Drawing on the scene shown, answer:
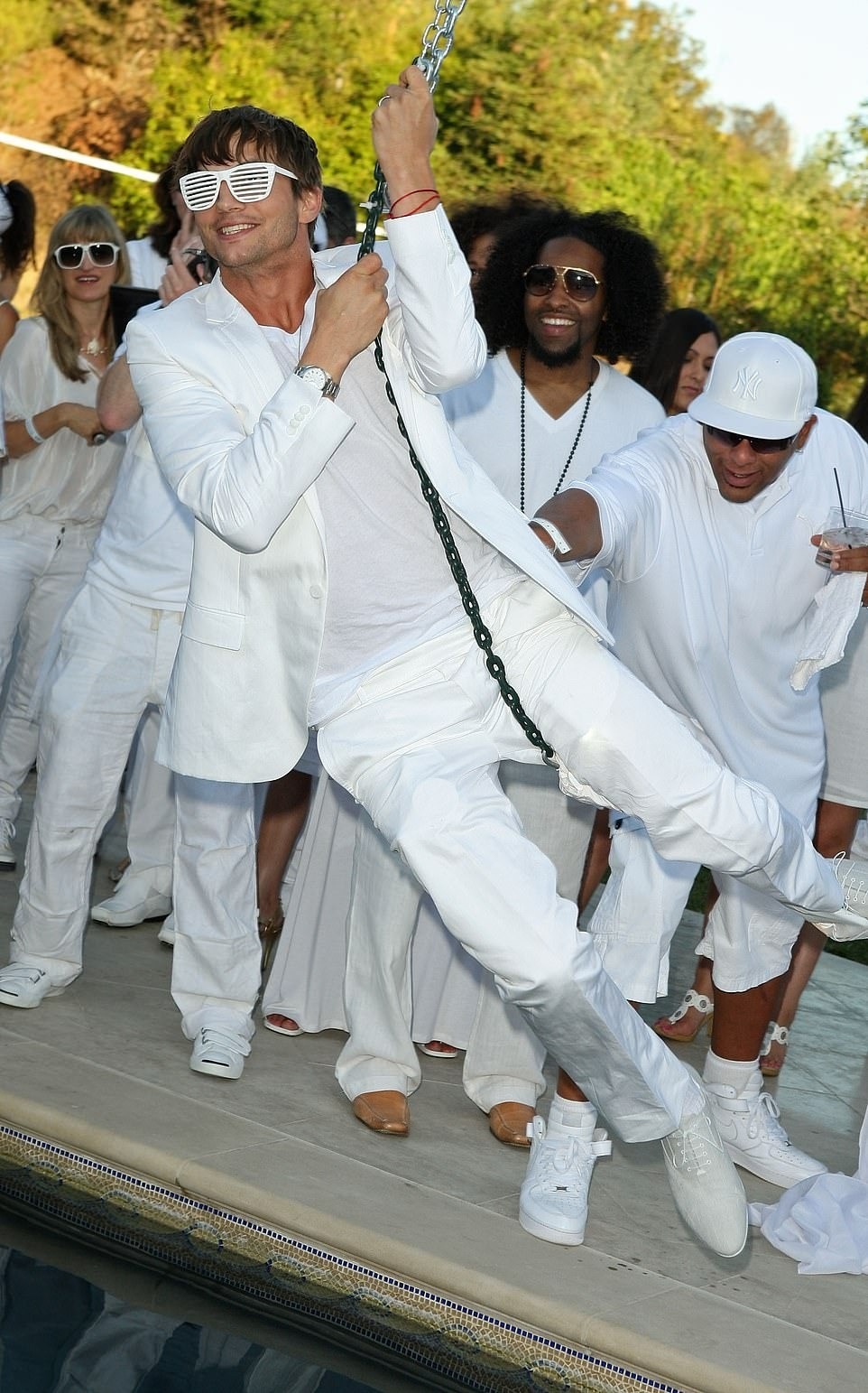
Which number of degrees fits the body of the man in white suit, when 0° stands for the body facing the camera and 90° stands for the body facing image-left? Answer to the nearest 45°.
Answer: approximately 315°

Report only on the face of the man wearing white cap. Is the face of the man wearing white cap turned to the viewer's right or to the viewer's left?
to the viewer's left

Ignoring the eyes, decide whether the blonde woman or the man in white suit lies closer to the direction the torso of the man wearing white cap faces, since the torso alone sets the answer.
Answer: the man in white suit

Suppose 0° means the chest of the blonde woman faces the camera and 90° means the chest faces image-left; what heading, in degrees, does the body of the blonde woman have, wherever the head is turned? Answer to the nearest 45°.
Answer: approximately 315°

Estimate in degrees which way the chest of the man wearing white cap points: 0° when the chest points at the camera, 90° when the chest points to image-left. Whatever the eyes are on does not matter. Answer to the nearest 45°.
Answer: approximately 0°
